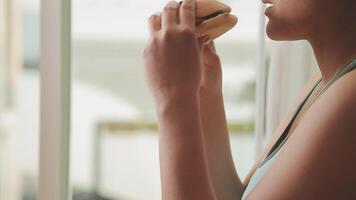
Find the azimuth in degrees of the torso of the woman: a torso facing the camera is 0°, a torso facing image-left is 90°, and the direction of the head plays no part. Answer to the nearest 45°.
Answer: approximately 90°

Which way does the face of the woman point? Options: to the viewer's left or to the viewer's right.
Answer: to the viewer's left

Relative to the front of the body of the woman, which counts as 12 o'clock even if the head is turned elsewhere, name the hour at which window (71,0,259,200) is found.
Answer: The window is roughly at 2 o'clock from the woman.
